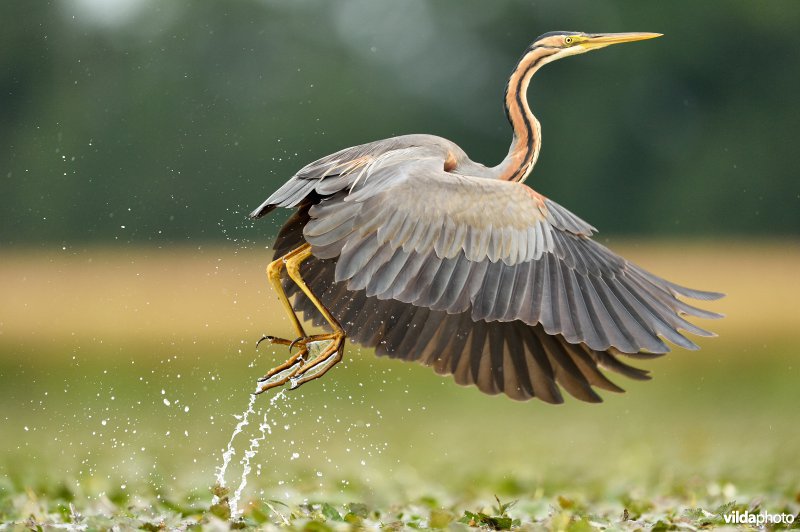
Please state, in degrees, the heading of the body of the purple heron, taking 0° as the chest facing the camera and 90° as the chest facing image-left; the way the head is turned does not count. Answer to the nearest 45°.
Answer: approximately 270°
